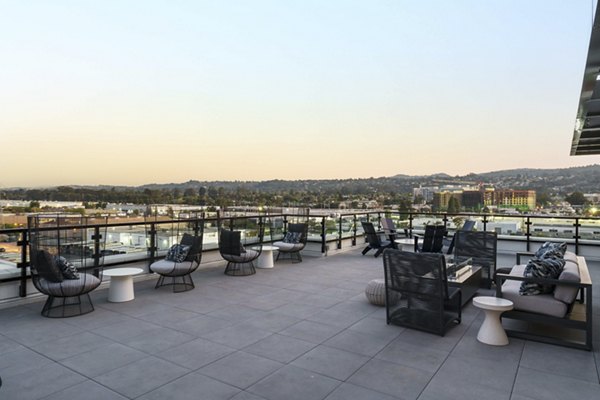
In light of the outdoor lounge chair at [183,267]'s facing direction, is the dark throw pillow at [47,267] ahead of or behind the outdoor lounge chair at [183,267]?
ahead

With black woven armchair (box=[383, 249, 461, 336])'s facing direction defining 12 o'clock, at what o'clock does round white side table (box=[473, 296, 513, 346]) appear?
The round white side table is roughly at 2 o'clock from the black woven armchair.

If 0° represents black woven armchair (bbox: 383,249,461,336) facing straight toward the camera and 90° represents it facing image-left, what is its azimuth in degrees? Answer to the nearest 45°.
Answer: approximately 225°

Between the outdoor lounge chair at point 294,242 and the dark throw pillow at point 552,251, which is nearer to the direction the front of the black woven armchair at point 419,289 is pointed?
the dark throw pillow

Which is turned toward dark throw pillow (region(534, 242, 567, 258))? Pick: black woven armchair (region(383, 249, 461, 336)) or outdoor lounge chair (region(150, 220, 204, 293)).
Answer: the black woven armchair

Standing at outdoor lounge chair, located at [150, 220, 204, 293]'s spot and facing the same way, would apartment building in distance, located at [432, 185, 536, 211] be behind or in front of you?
behind

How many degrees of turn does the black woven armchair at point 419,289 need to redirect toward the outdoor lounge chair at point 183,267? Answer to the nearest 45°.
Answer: approximately 135° to its left

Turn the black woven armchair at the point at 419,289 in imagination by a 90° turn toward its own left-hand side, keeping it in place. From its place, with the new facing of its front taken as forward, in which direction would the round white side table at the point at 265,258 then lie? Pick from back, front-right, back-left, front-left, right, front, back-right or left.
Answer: front

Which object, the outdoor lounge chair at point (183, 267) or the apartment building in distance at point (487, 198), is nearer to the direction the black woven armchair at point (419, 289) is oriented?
the apartment building in distance

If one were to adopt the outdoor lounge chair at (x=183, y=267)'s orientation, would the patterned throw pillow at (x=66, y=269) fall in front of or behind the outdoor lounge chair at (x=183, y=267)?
in front

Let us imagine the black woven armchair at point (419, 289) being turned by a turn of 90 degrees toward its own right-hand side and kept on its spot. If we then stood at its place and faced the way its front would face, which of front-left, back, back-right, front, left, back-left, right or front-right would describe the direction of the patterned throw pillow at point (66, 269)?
back-right

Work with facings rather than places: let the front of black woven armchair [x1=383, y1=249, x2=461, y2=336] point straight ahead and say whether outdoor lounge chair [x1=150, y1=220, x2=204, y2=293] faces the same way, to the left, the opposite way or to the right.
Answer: the opposite way

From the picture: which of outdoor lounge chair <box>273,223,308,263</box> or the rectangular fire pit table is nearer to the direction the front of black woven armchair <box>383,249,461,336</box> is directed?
the rectangular fire pit table
